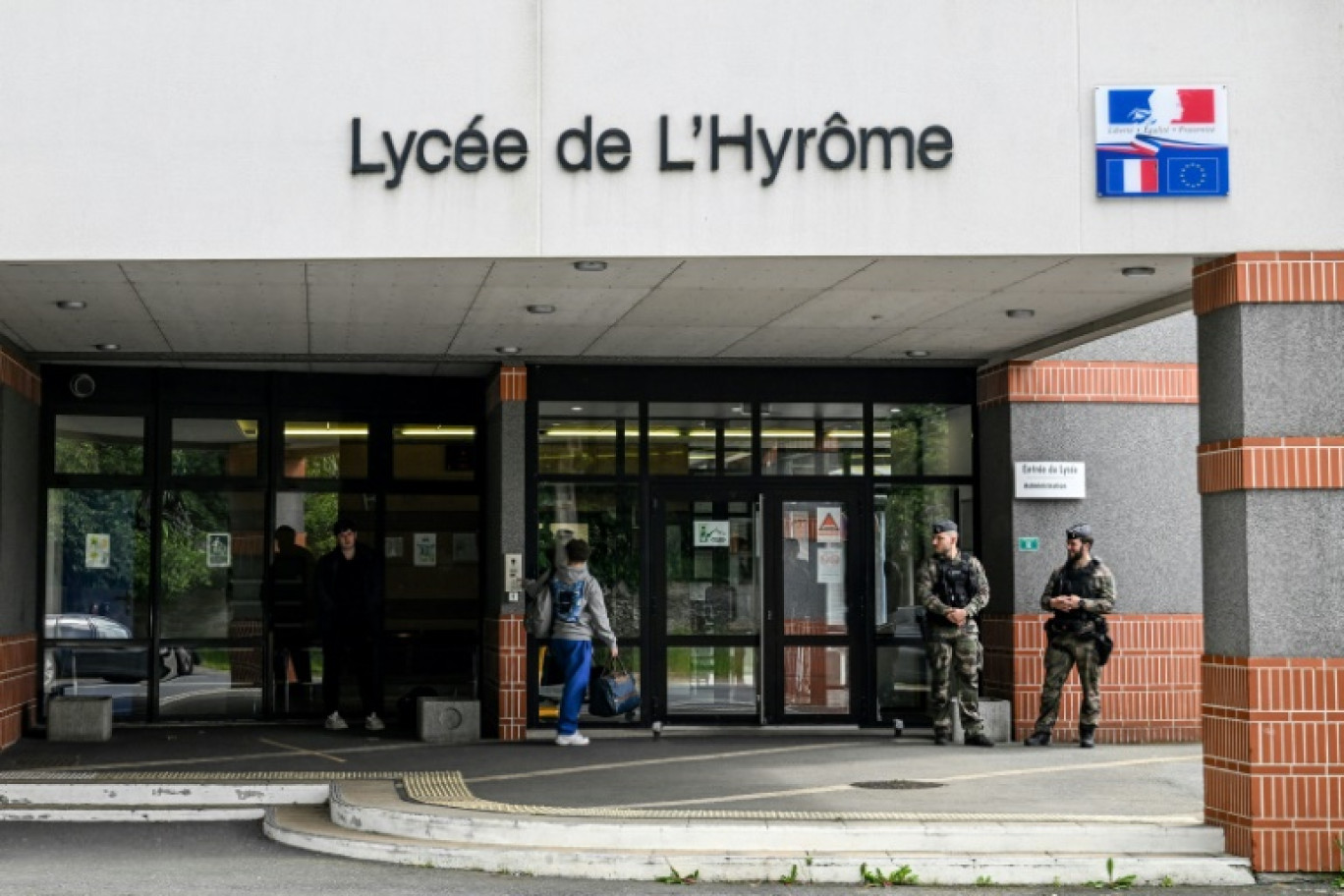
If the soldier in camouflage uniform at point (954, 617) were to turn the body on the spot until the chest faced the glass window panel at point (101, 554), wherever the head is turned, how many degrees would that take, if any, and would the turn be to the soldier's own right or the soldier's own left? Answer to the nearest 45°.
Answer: approximately 90° to the soldier's own right

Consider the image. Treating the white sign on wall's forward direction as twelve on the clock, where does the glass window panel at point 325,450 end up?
The glass window panel is roughly at 3 o'clock from the white sign on wall.

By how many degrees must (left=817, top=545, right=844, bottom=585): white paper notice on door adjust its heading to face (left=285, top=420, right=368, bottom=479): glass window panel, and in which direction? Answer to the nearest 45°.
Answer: approximately 90° to its right

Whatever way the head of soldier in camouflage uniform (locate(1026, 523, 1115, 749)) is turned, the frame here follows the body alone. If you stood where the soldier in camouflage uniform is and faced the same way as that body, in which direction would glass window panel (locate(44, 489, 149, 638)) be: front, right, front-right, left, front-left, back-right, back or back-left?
front-right

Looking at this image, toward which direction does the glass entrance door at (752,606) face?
toward the camera

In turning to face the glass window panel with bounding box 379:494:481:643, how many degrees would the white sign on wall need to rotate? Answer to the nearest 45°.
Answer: approximately 90° to its right

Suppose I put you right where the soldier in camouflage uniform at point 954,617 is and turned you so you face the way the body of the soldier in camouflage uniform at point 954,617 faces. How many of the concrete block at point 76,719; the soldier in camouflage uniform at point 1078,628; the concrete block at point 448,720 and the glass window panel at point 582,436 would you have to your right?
3

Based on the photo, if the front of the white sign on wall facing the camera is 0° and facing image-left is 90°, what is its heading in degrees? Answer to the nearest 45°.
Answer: approximately 0°

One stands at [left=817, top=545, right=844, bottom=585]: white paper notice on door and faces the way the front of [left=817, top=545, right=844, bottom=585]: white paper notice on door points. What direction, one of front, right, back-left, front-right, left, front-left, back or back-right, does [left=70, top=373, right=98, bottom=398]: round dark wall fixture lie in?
right

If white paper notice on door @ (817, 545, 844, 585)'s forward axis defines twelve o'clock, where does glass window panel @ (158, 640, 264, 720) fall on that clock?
The glass window panel is roughly at 3 o'clock from the white paper notice on door.

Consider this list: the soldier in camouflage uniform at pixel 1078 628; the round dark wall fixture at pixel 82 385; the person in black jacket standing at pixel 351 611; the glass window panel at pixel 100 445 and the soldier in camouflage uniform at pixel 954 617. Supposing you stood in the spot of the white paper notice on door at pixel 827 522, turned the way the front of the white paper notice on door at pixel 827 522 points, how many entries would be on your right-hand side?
3

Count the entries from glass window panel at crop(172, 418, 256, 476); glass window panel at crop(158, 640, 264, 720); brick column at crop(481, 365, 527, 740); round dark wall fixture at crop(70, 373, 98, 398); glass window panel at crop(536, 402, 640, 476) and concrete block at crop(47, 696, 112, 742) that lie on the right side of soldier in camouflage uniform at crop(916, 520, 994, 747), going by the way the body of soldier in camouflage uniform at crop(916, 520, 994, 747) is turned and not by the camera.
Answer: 6

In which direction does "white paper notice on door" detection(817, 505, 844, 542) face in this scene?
toward the camera

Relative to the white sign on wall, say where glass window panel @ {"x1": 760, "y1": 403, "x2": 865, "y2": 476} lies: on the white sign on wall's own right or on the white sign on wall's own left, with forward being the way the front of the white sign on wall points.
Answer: on the white sign on wall's own right

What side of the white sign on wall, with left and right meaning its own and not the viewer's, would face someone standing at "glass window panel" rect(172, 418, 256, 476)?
right
